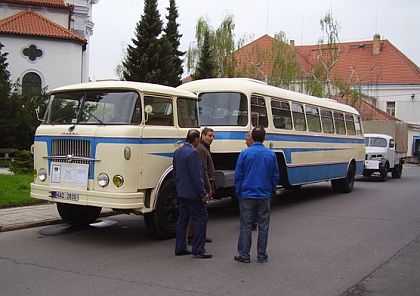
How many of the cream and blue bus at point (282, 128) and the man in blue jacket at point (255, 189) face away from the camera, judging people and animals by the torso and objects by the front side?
1

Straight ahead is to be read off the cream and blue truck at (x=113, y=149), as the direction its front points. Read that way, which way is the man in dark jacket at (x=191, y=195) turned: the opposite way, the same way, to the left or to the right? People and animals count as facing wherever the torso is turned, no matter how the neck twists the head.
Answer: the opposite way

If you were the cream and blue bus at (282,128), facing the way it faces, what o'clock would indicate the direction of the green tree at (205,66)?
The green tree is roughly at 4 o'clock from the cream and blue bus.

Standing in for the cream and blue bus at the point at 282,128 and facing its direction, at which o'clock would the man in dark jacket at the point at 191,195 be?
The man in dark jacket is roughly at 11 o'clock from the cream and blue bus.

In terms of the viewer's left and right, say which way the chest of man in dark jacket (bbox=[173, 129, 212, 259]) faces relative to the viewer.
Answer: facing away from the viewer and to the right of the viewer

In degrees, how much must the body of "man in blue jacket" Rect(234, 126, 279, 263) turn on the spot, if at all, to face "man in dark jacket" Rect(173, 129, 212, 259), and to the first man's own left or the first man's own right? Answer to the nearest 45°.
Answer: approximately 90° to the first man's own left

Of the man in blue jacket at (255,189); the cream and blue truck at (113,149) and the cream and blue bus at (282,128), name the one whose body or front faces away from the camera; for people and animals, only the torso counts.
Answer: the man in blue jacket

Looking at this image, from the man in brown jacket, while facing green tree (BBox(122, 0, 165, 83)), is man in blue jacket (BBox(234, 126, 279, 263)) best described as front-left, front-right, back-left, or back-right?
back-right

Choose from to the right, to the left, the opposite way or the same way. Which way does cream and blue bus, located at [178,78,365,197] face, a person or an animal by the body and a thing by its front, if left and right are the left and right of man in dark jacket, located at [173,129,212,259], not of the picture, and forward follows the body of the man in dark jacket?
the opposite way

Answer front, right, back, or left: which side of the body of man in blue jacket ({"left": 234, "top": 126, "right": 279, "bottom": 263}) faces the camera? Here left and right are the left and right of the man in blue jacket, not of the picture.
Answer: back

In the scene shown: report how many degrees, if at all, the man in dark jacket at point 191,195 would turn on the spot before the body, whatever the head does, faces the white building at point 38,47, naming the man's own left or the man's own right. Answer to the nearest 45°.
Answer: approximately 45° to the man's own left

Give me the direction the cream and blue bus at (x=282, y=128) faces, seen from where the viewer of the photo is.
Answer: facing the viewer and to the left of the viewer

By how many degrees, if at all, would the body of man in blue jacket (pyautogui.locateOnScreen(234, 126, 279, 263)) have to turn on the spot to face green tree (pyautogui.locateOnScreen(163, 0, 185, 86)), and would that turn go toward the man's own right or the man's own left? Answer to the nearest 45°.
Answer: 0° — they already face it

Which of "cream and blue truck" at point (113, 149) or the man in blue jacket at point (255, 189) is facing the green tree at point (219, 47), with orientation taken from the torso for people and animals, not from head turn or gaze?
the man in blue jacket

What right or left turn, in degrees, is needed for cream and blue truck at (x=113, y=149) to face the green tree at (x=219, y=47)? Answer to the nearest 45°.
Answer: approximately 135° to its right

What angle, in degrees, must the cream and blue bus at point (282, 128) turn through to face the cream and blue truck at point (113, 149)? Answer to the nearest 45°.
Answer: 0° — it already faces it

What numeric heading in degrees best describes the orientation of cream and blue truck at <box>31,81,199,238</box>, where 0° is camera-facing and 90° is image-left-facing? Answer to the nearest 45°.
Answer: approximately 45°

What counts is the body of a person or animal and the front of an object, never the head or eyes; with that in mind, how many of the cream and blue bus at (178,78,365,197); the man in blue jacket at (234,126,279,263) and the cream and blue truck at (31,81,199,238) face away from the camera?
1

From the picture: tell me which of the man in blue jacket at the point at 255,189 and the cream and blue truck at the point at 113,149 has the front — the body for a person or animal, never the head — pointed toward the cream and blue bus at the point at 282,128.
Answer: the man in blue jacket
